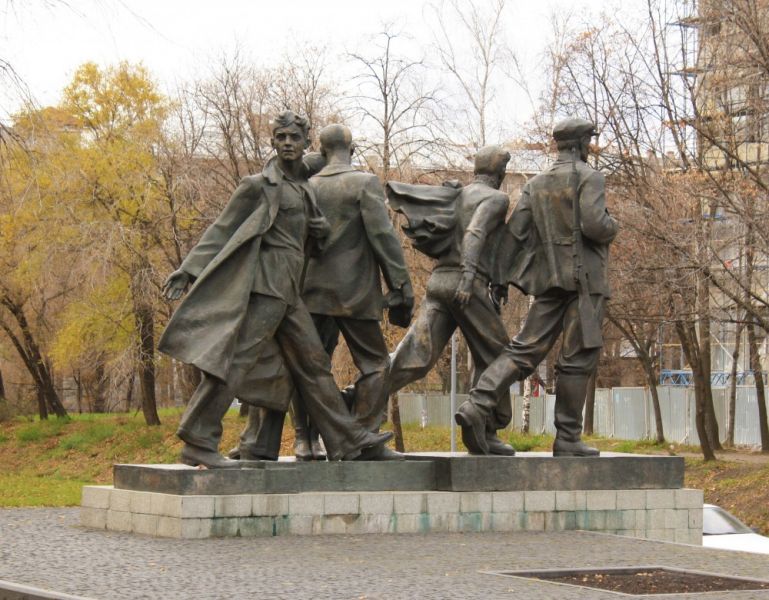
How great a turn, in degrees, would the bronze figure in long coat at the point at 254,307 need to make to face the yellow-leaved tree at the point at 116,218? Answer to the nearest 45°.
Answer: approximately 135° to its left

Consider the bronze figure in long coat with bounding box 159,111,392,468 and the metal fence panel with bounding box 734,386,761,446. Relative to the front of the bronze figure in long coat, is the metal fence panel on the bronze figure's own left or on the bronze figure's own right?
on the bronze figure's own left

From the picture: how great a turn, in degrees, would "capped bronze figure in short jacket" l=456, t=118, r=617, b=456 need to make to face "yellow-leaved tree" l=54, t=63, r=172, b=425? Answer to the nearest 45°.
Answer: approximately 90° to its left

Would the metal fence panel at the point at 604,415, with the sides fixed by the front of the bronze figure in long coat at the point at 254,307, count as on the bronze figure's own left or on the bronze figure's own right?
on the bronze figure's own left

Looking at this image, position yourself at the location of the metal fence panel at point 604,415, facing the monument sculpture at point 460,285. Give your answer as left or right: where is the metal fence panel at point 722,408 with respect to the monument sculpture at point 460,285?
left

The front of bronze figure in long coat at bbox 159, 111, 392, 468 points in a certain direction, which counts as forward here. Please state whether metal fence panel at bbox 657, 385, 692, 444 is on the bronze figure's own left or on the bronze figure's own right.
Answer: on the bronze figure's own left

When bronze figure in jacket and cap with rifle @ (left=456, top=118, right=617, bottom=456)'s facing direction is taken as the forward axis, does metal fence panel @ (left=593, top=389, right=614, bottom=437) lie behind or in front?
in front

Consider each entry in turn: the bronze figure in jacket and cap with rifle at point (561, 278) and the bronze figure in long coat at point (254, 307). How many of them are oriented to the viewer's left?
0
